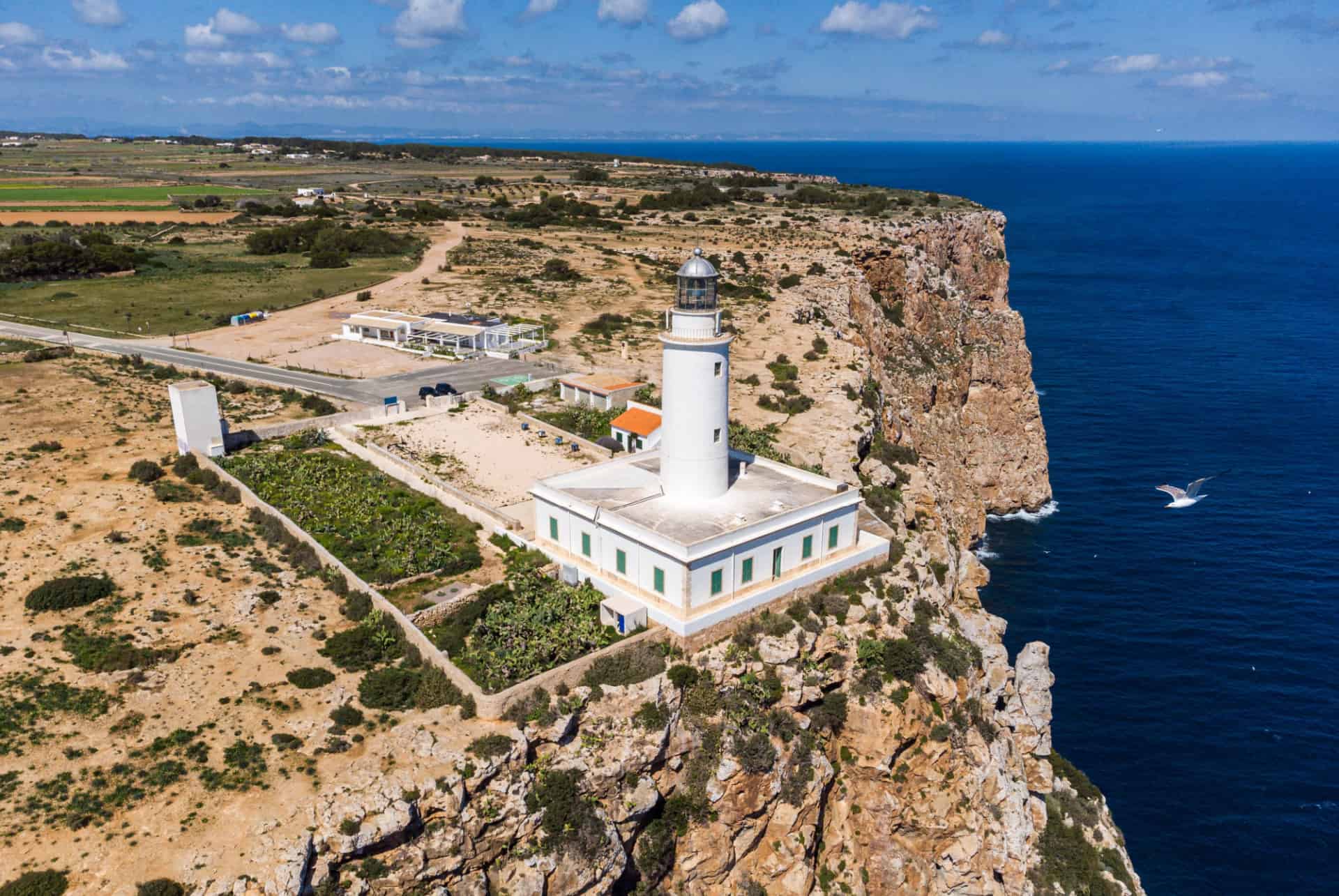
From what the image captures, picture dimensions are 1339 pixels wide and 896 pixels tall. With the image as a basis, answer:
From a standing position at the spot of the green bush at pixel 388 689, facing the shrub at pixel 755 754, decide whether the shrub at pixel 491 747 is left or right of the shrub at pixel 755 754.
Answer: right

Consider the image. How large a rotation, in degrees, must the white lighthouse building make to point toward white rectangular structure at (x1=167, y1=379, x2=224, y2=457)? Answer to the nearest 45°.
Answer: approximately 180°

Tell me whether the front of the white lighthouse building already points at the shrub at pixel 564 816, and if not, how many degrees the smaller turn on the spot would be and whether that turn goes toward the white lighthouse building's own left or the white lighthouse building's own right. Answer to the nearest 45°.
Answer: approximately 45° to the white lighthouse building's own right

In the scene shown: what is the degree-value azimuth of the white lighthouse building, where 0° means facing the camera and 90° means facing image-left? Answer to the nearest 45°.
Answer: approximately 315°

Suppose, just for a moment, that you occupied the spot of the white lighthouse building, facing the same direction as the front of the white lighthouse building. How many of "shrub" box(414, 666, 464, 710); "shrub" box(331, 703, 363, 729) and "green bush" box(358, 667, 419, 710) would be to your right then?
3

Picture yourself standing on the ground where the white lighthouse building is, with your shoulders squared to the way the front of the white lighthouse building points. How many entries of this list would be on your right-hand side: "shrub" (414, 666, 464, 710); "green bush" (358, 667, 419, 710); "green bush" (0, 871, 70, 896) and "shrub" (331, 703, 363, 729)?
4

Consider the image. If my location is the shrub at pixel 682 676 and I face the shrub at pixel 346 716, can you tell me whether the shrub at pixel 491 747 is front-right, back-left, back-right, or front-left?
front-left

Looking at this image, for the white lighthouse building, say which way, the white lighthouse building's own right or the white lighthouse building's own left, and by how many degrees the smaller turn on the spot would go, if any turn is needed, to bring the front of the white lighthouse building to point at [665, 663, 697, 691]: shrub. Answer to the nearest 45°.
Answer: approximately 45° to the white lighthouse building's own right

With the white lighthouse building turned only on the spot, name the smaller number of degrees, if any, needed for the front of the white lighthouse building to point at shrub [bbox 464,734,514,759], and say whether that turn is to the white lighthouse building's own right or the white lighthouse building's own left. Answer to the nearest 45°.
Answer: approximately 90° to the white lighthouse building's own right

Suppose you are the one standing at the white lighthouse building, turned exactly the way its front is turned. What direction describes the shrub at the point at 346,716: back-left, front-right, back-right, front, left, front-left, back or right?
right

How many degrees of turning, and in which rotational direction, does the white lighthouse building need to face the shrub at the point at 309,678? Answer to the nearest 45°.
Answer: approximately 90° to its right

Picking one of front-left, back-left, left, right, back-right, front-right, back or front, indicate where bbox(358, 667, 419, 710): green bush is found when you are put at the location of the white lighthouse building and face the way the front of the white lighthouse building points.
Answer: right

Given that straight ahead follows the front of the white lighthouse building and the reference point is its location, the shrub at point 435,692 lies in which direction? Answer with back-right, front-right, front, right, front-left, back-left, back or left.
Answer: right

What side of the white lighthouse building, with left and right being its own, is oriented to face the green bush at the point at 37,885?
right
